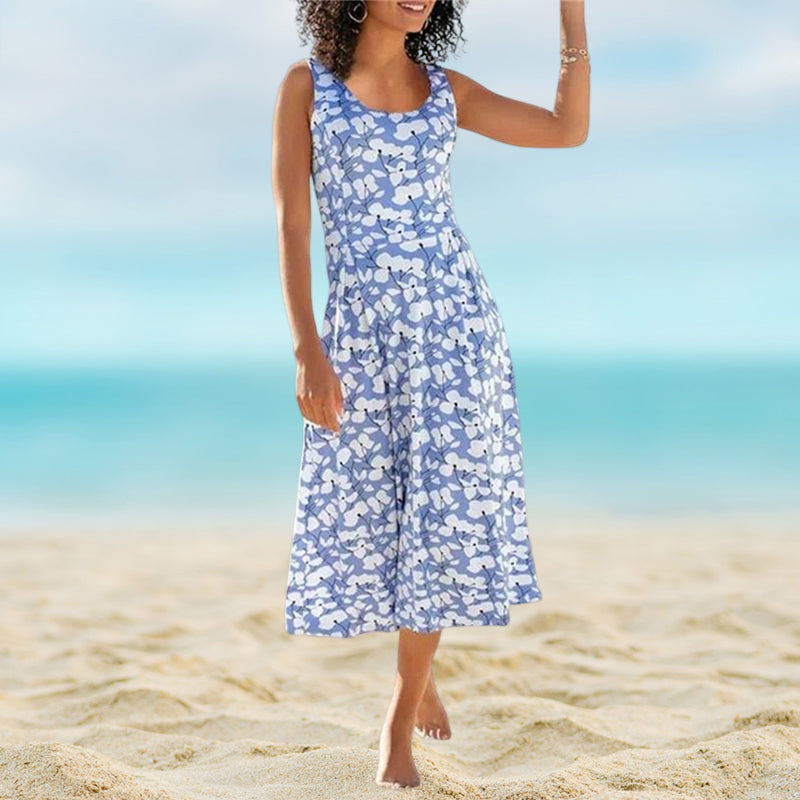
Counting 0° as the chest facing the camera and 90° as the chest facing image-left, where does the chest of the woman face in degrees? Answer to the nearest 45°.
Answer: approximately 0°
